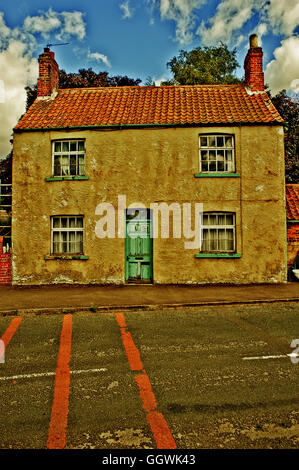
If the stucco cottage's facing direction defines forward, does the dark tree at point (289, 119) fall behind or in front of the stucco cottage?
behind

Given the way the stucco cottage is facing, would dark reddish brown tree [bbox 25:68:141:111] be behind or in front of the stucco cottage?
behind

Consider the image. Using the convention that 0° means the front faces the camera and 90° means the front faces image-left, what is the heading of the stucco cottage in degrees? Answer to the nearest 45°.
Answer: approximately 0°

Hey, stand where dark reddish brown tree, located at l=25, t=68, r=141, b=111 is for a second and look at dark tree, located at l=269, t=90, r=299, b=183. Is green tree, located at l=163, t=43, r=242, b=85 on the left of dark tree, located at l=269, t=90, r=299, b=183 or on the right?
left

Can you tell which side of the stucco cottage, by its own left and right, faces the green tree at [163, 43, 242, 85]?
back

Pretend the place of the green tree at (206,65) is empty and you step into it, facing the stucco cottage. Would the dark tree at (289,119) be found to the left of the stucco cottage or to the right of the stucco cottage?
left
